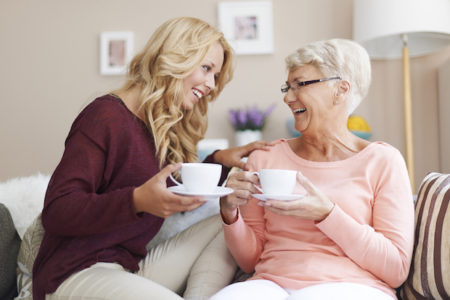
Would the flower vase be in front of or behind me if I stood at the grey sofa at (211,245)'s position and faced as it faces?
behind

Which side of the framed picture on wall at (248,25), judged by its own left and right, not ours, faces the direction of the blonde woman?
front

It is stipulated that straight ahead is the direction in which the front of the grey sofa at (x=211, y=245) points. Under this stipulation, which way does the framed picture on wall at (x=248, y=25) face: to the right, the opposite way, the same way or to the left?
the same way

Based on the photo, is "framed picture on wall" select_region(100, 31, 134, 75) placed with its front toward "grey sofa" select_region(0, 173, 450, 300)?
yes

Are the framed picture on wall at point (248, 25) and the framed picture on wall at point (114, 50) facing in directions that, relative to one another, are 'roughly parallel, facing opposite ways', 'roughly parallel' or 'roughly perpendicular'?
roughly parallel

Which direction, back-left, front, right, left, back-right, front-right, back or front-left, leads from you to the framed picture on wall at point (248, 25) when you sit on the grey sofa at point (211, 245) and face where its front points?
back

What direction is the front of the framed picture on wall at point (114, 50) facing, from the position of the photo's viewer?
facing the viewer

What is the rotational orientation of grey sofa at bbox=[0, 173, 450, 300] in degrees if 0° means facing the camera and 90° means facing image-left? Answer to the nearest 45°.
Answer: approximately 0°

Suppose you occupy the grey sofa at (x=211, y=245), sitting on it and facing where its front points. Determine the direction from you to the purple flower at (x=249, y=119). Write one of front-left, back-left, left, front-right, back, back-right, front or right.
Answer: back

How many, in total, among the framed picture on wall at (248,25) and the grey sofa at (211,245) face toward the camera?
2

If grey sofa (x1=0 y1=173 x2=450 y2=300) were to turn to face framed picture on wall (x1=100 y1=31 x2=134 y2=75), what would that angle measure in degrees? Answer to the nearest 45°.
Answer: approximately 180°
